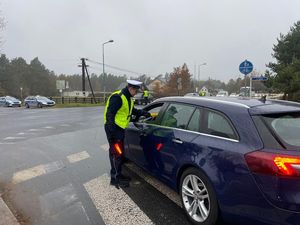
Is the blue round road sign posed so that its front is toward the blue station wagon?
yes

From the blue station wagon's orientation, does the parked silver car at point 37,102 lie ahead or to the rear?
ahead

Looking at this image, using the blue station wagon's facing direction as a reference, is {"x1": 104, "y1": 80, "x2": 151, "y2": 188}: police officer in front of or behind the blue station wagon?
in front

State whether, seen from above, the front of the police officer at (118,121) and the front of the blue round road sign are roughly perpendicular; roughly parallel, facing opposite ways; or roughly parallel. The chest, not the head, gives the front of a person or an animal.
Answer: roughly perpendicular

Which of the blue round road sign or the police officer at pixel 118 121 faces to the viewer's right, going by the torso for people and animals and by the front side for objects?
the police officer

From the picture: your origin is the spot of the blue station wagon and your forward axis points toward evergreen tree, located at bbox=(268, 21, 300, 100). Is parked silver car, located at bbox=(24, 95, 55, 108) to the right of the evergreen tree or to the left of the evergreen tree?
left

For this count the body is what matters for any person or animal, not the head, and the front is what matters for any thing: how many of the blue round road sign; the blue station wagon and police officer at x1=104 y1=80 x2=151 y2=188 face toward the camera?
1

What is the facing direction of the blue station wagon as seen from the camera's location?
facing away from the viewer and to the left of the viewer

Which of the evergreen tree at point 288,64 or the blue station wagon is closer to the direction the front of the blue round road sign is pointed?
the blue station wagon

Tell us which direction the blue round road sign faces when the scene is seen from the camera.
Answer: facing the viewer

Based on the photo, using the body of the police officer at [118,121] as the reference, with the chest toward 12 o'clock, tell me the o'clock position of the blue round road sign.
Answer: The blue round road sign is roughly at 10 o'clock from the police officer.

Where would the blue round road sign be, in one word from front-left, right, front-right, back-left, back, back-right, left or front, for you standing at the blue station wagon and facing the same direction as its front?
front-right

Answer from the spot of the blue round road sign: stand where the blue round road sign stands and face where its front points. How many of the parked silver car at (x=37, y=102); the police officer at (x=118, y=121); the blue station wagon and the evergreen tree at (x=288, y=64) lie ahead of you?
2

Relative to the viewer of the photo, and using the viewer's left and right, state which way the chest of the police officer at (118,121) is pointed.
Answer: facing to the right of the viewer
